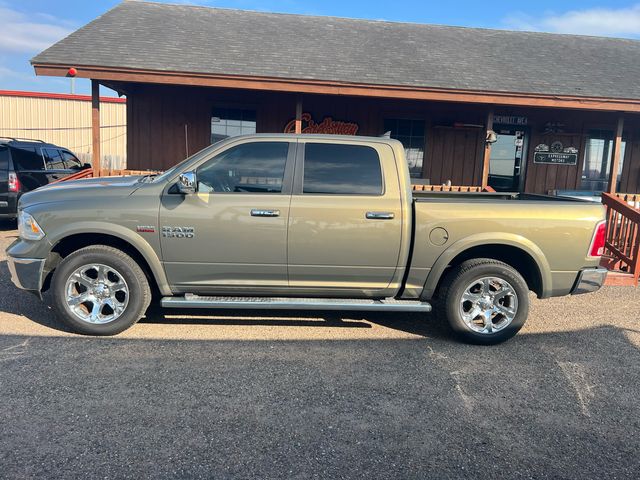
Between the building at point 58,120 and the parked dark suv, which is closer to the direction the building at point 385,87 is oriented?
the parked dark suv

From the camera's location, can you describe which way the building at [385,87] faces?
facing the viewer

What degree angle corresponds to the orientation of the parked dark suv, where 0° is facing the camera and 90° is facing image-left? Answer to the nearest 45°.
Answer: approximately 225°

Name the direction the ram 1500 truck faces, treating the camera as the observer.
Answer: facing to the left of the viewer

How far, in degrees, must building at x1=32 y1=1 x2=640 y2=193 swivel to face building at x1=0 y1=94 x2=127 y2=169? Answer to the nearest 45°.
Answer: approximately 135° to its right

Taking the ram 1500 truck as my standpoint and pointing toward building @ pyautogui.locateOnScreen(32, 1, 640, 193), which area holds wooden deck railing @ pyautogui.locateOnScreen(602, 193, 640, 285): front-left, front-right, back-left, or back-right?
front-right

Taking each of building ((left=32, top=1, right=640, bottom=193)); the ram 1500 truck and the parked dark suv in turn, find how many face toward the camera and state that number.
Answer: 1

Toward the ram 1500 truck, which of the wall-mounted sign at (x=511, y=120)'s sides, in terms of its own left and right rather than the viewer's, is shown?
front

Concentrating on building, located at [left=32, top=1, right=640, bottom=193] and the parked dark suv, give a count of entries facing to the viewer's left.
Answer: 0

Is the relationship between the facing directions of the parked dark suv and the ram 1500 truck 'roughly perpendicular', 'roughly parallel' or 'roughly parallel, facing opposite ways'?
roughly perpendicular

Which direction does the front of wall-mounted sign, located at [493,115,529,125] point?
toward the camera

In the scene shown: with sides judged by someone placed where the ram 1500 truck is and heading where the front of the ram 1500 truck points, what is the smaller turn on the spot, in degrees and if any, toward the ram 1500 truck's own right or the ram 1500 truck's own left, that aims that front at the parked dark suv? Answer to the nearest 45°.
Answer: approximately 45° to the ram 1500 truck's own right

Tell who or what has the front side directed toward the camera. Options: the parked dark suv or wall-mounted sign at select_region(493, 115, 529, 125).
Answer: the wall-mounted sign

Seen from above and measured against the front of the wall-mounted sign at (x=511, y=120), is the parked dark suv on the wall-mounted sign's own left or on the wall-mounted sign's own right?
on the wall-mounted sign's own right

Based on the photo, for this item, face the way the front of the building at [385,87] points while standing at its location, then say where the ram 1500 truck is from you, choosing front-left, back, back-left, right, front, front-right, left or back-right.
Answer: front

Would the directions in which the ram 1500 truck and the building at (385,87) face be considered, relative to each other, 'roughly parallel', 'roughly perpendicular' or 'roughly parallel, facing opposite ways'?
roughly perpendicular

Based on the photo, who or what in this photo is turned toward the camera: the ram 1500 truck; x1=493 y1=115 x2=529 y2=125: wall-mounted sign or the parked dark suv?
the wall-mounted sign

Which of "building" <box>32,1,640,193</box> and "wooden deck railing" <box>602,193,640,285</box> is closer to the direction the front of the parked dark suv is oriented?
the building
